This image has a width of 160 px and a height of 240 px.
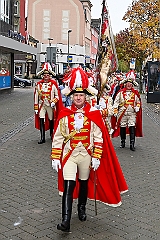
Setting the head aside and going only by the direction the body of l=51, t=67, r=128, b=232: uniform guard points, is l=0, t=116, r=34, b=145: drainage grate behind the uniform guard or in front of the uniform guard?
behind

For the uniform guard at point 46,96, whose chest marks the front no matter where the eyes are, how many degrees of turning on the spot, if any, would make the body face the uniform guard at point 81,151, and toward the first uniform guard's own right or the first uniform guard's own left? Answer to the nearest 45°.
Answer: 0° — they already face them

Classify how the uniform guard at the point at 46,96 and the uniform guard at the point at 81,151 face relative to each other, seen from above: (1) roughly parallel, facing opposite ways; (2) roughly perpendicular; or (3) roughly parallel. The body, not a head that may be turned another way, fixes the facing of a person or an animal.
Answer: roughly parallel

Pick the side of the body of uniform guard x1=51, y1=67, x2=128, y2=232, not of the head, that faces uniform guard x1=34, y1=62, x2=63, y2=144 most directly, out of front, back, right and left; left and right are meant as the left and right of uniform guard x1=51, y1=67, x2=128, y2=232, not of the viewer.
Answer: back

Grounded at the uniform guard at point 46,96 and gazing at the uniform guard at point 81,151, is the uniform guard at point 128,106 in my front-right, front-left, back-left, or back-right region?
front-left

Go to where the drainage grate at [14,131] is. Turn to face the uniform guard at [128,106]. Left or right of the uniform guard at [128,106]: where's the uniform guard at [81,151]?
right

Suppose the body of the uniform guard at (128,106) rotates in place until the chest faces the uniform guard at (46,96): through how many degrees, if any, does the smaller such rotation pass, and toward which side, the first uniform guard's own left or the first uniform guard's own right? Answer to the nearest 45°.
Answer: approximately 90° to the first uniform guard's own right

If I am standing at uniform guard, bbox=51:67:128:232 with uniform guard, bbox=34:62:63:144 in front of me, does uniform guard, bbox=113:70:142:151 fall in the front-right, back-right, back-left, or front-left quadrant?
front-right

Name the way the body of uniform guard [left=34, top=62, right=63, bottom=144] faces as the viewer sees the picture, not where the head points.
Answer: toward the camera

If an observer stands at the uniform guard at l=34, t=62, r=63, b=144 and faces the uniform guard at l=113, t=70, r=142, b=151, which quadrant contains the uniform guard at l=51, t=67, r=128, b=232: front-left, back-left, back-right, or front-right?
front-right

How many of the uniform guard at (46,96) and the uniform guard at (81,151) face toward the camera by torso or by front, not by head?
2

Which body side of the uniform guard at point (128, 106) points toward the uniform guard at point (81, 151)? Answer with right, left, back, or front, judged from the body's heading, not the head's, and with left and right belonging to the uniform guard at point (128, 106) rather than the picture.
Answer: front

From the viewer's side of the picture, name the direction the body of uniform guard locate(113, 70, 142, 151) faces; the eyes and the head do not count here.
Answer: toward the camera

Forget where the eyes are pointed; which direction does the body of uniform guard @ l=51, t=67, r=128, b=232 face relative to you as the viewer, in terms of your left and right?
facing the viewer
